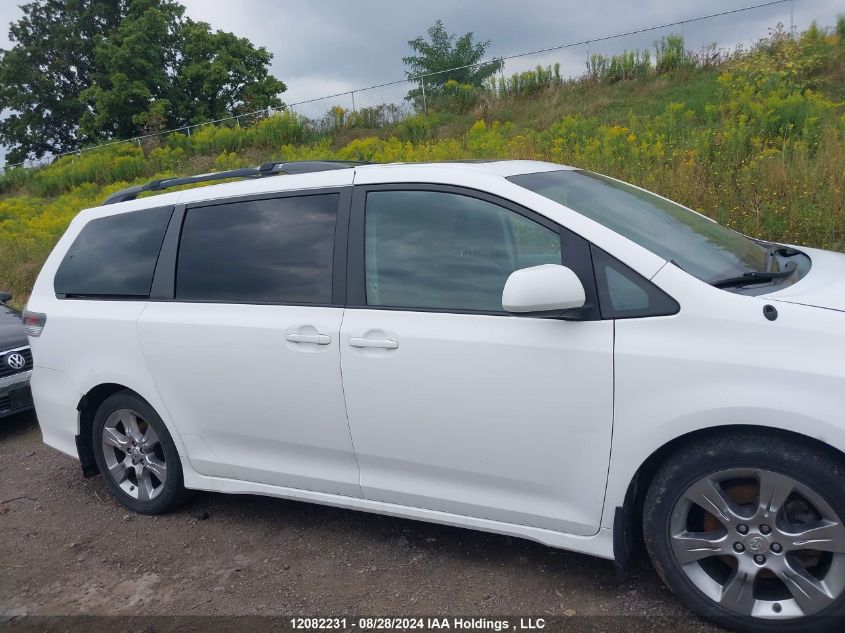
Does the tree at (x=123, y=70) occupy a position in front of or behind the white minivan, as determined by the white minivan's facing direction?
behind

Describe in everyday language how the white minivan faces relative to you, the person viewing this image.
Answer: facing the viewer and to the right of the viewer

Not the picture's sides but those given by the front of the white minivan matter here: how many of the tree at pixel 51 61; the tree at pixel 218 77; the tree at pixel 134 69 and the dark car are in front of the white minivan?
0

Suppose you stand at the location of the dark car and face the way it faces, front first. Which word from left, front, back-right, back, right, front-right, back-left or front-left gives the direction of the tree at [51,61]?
back-left

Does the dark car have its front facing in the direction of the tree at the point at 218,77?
no

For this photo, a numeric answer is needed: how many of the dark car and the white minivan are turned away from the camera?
0

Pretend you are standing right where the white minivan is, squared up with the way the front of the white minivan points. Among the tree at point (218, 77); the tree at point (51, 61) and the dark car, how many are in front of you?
0

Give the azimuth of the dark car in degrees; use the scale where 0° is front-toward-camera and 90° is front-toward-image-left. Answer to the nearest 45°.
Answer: approximately 315°

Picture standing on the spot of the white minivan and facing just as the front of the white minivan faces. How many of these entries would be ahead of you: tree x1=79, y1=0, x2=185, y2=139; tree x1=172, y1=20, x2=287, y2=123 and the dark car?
0

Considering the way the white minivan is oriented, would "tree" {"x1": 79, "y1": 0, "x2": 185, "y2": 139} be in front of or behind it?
behind

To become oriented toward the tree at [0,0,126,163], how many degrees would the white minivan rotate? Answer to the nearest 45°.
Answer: approximately 180°

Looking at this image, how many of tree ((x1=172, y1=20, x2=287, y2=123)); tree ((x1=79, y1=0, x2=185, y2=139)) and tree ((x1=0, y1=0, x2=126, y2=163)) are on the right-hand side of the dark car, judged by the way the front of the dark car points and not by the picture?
0
